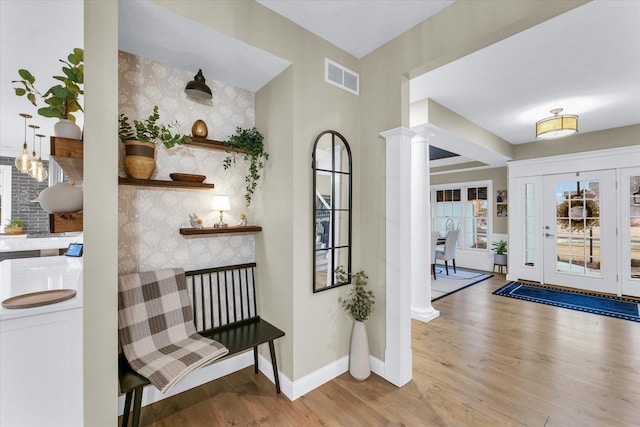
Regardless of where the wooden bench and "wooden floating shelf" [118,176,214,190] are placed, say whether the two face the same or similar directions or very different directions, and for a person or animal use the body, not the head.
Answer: same or similar directions

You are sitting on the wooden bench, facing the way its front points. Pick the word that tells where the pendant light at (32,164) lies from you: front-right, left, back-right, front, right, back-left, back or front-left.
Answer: back-right

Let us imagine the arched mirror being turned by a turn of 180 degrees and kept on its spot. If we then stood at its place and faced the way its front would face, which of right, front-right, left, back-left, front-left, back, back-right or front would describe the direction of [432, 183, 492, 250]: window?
right

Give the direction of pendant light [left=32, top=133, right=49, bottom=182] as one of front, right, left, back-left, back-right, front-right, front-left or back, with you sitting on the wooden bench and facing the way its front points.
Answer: back-right

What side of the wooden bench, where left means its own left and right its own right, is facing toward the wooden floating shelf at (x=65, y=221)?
right

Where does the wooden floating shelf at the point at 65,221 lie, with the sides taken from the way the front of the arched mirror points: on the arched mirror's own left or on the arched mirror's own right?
on the arched mirror's own right

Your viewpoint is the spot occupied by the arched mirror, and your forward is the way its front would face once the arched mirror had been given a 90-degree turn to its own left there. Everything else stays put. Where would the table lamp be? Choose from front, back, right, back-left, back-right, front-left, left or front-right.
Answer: back-left

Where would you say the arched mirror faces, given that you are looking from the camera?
facing the viewer and to the right of the viewer

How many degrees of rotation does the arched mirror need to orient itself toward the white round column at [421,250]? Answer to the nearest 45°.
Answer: approximately 90° to its left

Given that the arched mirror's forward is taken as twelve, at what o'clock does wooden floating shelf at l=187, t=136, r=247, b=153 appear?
The wooden floating shelf is roughly at 4 o'clock from the arched mirror.

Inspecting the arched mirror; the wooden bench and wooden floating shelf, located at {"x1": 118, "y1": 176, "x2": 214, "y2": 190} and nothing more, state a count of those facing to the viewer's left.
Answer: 0
